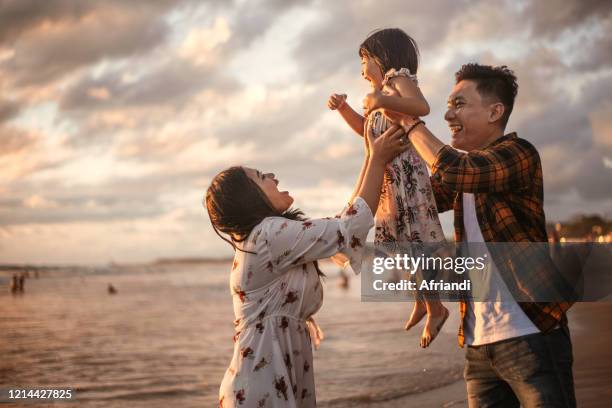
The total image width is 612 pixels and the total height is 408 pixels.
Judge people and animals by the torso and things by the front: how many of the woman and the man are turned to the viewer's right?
1

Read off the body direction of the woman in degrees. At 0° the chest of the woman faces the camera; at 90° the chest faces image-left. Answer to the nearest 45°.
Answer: approximately 270°

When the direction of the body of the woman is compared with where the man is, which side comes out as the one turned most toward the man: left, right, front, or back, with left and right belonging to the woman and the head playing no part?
front

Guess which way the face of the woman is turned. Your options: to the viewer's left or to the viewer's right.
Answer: to the viewer's right

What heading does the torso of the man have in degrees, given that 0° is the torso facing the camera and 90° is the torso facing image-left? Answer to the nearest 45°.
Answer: approximately 45°
